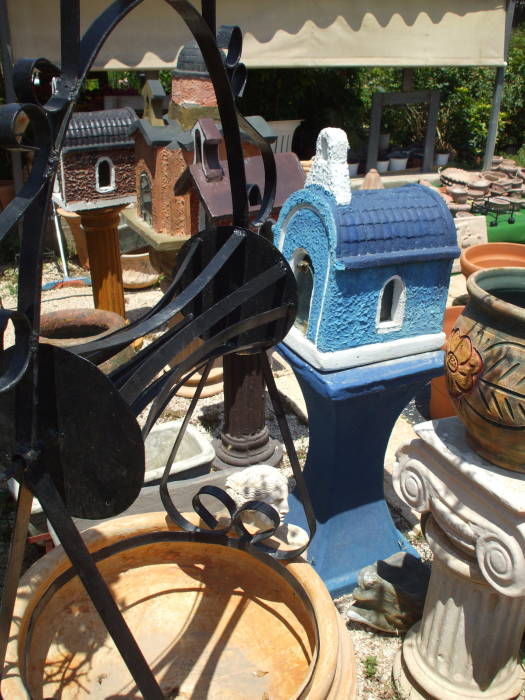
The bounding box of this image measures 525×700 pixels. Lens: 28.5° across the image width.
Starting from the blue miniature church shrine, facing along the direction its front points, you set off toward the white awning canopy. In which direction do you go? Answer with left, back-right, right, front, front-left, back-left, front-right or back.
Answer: back-right

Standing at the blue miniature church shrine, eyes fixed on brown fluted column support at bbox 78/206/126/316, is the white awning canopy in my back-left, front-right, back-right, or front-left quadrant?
front-right

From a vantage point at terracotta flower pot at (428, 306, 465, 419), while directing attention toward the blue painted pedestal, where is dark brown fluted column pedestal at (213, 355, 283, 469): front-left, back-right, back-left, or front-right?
front-right

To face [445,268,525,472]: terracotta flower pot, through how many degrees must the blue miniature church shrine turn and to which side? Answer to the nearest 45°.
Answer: approximately 90° to its left

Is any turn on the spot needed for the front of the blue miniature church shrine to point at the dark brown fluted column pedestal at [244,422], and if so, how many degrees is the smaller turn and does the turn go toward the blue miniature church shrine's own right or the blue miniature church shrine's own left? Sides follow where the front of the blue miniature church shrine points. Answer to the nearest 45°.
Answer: approximately 90° to the blue miniature church shrine's own right

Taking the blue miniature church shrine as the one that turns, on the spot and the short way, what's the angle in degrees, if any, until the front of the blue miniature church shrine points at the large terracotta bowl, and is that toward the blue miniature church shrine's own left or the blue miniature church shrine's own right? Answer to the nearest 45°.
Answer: approximately 45° to the blue miniature church shrine's own left

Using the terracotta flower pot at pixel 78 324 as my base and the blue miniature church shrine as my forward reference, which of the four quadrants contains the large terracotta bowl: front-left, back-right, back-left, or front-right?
front-right

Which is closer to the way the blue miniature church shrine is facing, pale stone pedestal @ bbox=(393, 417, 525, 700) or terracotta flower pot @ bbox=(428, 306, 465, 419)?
the pale stone pedestal

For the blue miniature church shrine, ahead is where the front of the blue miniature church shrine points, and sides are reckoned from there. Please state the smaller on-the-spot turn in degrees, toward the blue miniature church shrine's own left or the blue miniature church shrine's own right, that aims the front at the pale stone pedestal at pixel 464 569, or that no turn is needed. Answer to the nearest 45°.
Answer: approximately 90° to the blue miniature church shrine's own left
